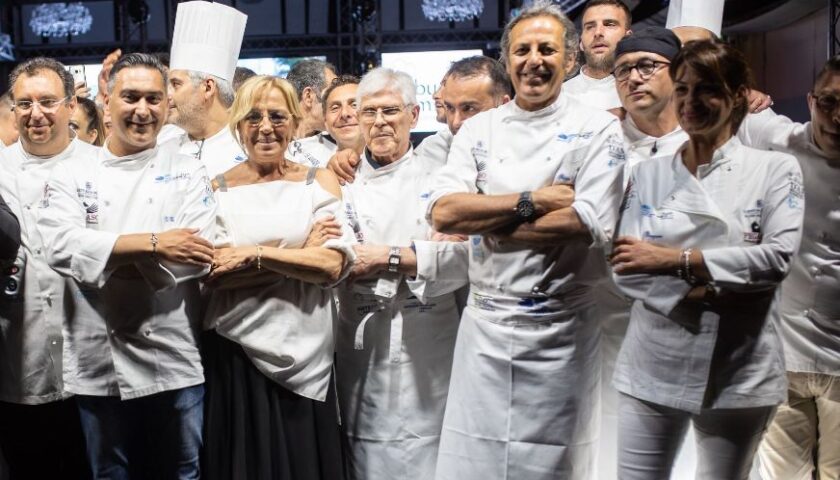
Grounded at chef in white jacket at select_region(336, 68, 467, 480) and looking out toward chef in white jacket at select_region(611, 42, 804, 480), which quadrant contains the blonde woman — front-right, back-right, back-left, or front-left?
back-right

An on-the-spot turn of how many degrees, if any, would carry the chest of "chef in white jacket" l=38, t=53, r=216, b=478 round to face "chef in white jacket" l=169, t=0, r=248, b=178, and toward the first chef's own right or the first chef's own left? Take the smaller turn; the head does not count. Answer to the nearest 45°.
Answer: approximately 180°

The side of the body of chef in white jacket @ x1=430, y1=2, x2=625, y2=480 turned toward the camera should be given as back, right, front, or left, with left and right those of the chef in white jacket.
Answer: front

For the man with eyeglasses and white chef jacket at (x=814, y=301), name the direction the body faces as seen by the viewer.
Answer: toward the camera

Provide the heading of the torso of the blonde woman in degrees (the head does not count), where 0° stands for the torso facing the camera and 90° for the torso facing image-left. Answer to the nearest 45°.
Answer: approximately 0°

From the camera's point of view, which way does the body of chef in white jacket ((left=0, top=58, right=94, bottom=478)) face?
toward the camera

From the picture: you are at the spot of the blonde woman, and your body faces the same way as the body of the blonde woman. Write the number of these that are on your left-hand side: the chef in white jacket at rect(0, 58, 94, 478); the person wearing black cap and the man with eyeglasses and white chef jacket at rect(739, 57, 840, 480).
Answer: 2

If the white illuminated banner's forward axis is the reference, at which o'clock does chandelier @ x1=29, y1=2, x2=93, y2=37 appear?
The chandelier is roughly at 3 o'clock from the white illuminated banner.

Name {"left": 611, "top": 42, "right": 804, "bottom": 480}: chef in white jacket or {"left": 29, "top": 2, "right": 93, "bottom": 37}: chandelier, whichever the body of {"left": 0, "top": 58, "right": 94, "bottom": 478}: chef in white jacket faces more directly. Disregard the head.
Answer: the chef in white jacket

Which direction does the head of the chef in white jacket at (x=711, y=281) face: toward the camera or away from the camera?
toward the camera

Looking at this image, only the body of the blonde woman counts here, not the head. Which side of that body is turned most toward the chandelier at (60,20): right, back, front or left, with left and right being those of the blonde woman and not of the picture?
back

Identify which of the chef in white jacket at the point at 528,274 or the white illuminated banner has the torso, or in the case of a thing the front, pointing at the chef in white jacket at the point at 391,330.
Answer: the white illuminated banner

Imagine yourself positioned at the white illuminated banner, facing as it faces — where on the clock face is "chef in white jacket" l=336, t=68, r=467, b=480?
The chef in white jacket is roughly at 12 o'clock from the white illuminated banner.

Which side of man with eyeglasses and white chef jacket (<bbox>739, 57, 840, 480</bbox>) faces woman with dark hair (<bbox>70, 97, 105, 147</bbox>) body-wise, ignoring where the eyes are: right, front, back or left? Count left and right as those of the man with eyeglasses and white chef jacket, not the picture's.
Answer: right

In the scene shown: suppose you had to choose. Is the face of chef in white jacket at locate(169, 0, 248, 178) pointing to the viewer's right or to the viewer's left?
to the viewer's left

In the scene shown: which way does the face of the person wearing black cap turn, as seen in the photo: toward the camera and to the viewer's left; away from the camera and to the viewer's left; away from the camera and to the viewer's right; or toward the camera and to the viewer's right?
toward the camera and to the viewer's left

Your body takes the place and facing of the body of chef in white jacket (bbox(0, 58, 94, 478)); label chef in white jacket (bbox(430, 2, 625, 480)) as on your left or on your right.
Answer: on your left
